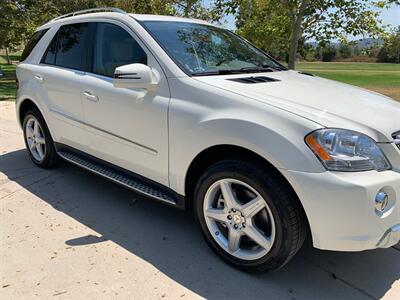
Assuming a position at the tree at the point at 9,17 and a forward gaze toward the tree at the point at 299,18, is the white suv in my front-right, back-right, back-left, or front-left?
front-right

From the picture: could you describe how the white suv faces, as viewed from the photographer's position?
facing the viewer and to the right of the viewer

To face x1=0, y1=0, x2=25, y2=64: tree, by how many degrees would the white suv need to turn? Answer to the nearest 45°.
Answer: approximately 180°

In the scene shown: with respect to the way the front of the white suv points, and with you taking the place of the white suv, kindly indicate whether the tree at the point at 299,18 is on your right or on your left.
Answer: on your left
